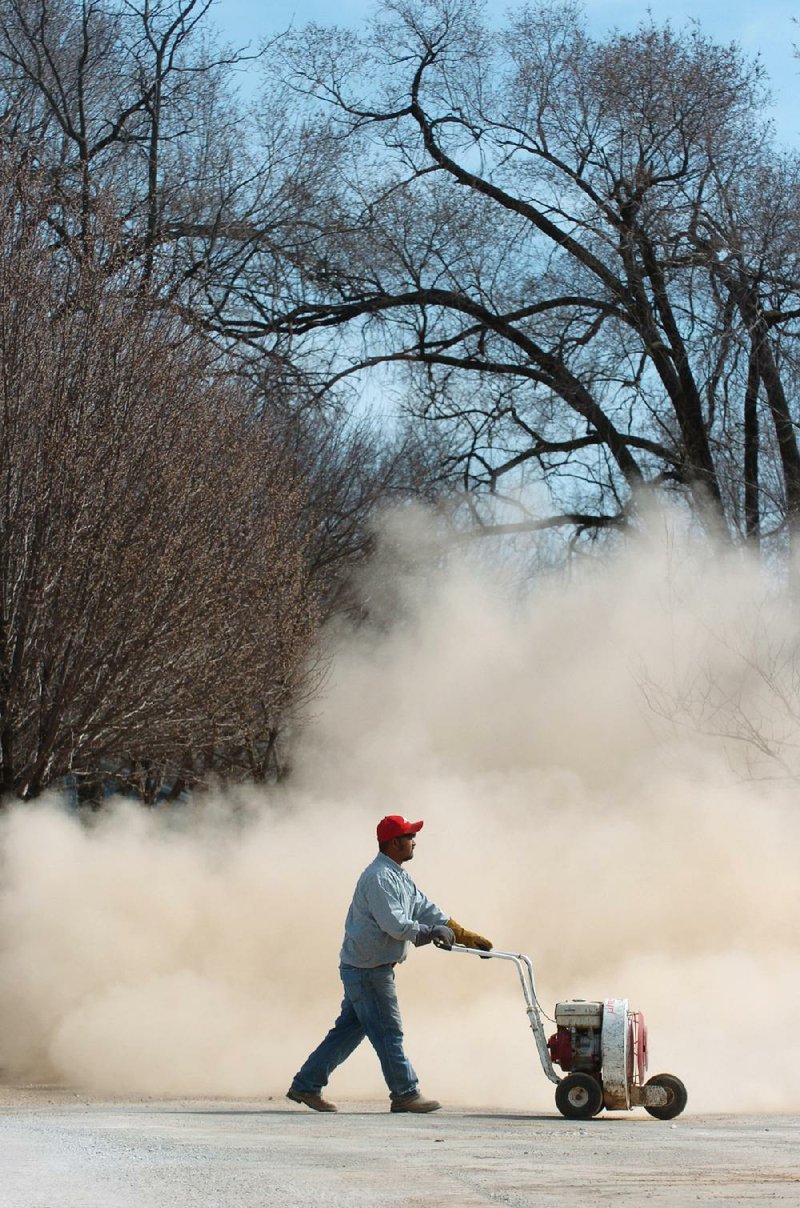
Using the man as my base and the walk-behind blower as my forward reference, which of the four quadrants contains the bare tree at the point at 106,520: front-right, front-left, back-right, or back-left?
back-left

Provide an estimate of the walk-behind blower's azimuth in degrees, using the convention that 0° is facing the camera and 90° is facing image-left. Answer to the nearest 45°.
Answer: approximately 270°

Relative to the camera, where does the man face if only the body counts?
to the viewer's right

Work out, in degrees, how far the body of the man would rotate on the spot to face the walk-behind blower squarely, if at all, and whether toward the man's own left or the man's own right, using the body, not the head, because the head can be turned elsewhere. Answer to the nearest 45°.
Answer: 0° — they already face it

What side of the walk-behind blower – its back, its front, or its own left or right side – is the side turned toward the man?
back

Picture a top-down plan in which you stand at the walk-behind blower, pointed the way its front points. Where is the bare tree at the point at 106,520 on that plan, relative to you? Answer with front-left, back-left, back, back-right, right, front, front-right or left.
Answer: back-left

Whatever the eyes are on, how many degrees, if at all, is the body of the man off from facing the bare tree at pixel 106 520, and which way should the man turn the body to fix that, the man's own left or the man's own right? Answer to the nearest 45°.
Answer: approximately 135° to the man's own left

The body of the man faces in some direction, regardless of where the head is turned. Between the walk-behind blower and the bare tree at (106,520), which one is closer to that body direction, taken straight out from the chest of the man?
the walk-behind blower

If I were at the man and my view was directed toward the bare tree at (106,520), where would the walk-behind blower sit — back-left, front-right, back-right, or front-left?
back-right

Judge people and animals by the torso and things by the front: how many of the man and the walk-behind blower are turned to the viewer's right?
2

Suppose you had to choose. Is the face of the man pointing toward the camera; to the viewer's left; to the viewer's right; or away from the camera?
to the viewer's right
